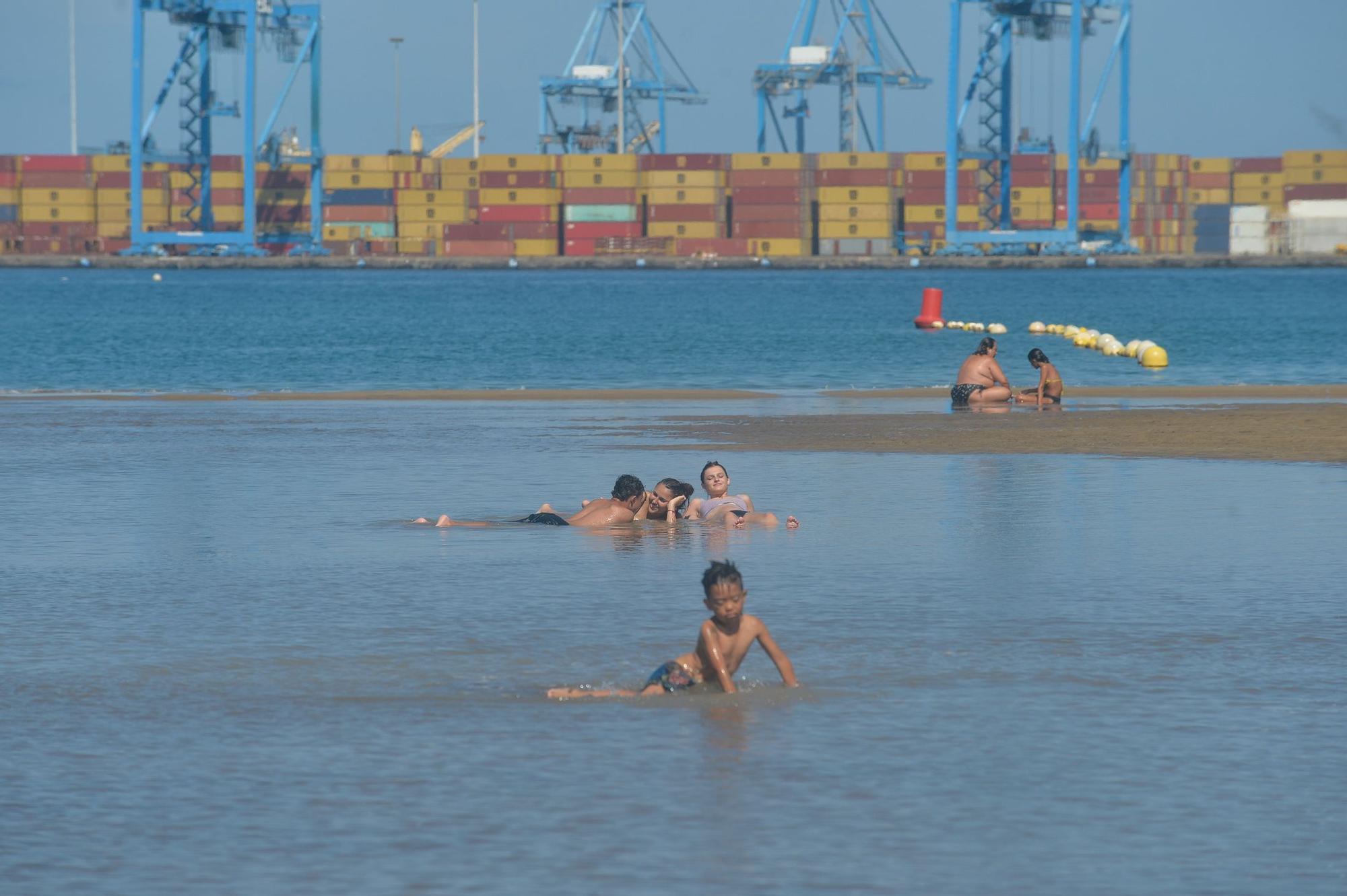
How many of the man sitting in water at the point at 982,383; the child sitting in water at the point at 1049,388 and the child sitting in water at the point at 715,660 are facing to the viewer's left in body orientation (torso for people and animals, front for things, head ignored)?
1

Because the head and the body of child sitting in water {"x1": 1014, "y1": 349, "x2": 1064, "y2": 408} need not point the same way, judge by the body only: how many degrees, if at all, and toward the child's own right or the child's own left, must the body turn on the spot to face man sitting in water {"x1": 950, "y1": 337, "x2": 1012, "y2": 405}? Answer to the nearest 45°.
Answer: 0° — they already face them

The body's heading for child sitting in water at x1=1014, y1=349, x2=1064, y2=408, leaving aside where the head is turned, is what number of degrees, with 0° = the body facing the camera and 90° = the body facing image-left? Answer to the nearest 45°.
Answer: approximately 90°

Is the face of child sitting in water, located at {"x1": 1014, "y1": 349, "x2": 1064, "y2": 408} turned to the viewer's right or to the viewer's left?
to the viewer's left

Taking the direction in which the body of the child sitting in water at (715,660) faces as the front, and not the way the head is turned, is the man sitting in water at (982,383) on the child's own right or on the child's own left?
on the child's own left

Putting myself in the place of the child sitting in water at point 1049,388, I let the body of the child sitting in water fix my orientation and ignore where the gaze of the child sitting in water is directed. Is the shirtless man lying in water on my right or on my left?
on my left

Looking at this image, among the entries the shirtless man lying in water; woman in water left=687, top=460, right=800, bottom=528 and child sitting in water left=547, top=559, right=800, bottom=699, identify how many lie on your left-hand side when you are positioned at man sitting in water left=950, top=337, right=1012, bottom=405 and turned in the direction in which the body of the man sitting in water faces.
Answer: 0

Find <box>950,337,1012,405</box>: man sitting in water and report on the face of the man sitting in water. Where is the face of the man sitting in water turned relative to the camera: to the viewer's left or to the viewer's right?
to the viewer's right

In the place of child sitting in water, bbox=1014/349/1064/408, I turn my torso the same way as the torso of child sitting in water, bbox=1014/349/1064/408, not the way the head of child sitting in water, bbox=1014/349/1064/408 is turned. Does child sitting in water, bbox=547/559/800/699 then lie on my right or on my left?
on my left

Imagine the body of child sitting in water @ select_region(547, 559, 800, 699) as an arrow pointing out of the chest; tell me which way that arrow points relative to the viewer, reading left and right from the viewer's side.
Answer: facing the viewer and to the right of the viewer

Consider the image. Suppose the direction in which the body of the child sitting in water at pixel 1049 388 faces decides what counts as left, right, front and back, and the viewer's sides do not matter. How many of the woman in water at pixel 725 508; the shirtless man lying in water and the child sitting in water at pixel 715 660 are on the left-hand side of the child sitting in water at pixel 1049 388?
3

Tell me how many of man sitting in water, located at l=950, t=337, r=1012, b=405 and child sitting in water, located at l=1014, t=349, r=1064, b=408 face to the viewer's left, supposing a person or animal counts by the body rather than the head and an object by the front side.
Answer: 1
